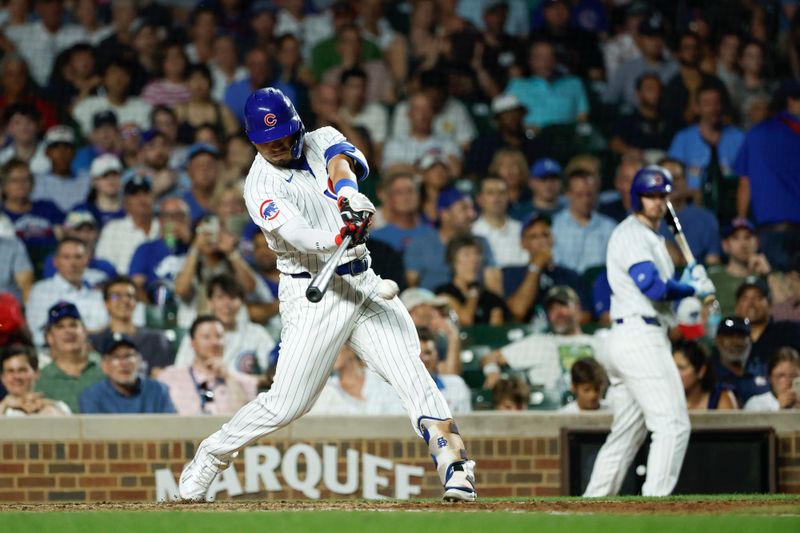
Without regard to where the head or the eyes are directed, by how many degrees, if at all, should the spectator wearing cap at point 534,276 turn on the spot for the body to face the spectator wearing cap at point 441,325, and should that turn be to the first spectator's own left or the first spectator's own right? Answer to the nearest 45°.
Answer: approximately 45° to the first spectator's own right

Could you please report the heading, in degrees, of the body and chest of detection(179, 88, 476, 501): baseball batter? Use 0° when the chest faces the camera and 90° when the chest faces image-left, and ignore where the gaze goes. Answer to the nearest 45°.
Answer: approximately 315°

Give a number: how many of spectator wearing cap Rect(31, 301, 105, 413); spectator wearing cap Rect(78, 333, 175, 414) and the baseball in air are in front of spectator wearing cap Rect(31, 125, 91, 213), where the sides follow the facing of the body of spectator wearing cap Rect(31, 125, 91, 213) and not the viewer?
3

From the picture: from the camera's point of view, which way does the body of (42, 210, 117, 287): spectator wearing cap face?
toward the camera

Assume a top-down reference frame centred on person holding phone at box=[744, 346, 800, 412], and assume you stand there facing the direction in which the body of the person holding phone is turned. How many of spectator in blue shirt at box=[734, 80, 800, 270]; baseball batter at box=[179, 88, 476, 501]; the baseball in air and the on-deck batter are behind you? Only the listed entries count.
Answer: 1

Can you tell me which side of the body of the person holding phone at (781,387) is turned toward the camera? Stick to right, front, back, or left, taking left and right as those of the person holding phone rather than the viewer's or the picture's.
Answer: front

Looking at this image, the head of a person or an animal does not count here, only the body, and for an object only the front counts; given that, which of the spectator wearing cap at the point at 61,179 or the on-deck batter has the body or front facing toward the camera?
the spectator wearing cap

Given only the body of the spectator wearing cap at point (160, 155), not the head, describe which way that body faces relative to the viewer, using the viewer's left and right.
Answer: facing the viewer

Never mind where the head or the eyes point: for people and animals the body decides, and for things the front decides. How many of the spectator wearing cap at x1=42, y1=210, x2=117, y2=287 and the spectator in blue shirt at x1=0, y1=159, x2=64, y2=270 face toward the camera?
2

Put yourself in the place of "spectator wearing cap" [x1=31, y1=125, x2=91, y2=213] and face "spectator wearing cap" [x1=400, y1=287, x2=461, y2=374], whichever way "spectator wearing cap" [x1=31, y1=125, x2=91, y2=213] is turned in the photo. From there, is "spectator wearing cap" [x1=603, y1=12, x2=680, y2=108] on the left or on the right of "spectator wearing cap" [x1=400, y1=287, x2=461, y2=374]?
left

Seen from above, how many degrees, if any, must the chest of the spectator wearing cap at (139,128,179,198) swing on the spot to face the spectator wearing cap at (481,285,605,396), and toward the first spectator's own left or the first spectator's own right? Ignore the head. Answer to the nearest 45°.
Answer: approximately 45° to the first spectator's own left

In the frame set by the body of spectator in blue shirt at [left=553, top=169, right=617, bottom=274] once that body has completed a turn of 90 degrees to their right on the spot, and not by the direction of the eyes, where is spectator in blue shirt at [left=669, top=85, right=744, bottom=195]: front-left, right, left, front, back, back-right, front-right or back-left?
back-right

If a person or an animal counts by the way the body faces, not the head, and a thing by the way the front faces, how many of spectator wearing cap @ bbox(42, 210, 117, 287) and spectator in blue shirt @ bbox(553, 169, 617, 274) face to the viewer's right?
0

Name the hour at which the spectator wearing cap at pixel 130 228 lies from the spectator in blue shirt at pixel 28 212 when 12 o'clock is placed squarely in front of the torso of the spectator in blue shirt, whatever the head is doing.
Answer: The spectator wearing cap is roughly at 10 o'clock from the spectator in blue shirt.

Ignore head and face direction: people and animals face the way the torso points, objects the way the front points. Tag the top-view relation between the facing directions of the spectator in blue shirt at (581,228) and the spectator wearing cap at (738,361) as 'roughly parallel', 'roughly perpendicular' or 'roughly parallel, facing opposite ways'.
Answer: roughly parallel

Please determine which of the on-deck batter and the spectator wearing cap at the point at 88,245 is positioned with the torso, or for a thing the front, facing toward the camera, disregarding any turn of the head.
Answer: the spectator wearing cap
